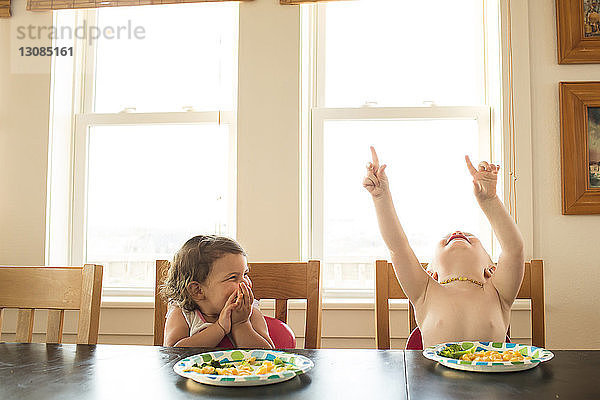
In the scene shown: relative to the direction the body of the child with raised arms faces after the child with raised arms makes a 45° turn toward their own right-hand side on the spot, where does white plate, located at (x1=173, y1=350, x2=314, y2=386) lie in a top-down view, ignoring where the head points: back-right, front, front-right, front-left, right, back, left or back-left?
front

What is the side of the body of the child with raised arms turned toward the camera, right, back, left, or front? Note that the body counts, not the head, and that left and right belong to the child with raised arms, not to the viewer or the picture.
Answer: front

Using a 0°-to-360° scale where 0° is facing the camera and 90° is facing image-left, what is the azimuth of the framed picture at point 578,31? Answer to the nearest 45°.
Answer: approximately 0°

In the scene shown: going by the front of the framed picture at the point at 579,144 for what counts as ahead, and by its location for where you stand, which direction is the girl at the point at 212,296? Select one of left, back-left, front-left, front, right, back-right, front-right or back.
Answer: front-right

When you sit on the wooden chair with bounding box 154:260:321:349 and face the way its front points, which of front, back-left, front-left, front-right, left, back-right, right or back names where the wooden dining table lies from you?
front

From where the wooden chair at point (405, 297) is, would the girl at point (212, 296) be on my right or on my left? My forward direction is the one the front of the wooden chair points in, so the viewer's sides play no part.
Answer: on my right

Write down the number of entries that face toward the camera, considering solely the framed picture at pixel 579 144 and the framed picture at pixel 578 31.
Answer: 2

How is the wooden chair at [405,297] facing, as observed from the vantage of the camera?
facing the viewer

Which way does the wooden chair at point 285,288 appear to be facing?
toward the camera

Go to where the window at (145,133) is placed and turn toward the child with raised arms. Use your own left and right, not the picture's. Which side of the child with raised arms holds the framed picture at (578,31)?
left

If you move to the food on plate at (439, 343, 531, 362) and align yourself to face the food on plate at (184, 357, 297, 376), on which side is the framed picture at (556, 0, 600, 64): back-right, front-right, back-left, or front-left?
back-right

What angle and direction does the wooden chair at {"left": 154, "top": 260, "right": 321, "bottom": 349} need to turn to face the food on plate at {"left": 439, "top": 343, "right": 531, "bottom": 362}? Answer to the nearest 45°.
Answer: approximately 45° to its left
